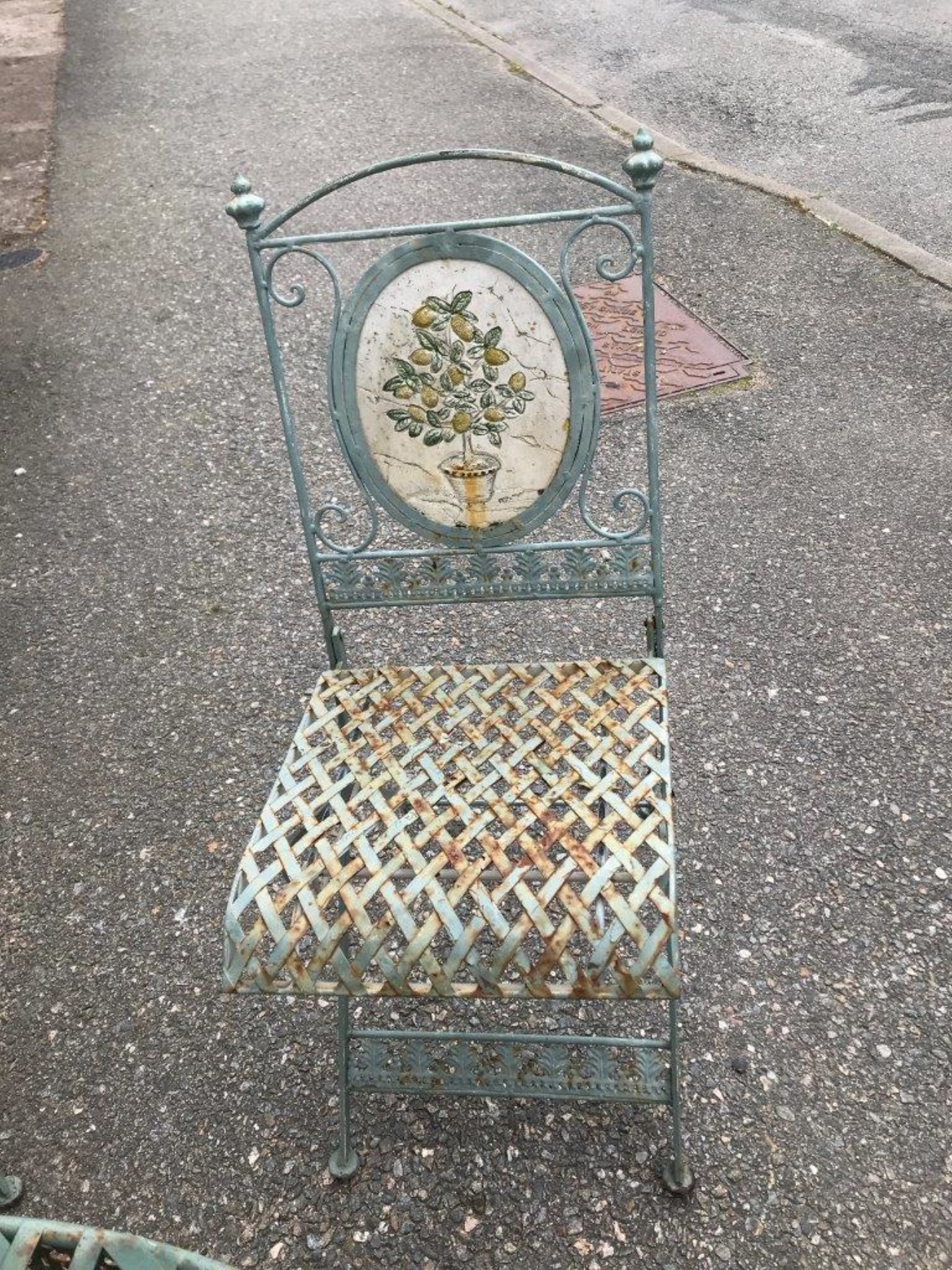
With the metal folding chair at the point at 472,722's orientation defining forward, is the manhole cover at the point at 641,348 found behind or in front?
behind

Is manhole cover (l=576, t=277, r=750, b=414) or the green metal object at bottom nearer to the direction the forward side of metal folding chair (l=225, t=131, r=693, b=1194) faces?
the green metal object at bottom

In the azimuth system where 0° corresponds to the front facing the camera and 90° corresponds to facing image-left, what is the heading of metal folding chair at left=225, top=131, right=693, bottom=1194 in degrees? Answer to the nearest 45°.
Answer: approximately 0°

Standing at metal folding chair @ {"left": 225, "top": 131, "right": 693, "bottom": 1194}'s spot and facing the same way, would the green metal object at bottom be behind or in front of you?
in front

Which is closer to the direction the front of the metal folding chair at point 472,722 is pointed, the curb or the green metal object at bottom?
the green metal object at bottom

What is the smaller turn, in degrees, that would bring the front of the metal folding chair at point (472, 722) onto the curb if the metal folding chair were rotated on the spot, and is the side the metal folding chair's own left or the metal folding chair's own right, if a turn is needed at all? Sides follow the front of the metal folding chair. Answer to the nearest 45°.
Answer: approximately 180°
